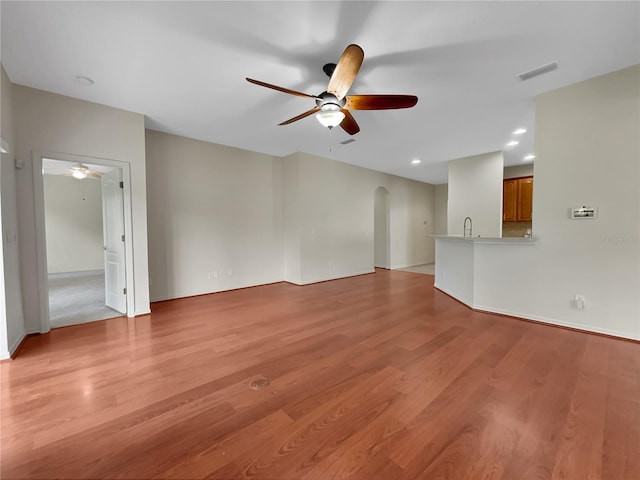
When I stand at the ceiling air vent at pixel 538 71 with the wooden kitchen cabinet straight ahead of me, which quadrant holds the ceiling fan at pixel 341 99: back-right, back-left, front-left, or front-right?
back-left

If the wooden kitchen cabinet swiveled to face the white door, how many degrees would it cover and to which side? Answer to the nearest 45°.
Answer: approximately 45° to its right

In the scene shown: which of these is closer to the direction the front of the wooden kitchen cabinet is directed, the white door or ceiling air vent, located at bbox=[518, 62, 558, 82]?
the ceiling air vent

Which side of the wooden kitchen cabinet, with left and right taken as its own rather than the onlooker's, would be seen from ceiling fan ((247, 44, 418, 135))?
front

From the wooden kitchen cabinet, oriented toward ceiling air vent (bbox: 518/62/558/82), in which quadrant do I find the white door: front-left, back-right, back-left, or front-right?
front-right

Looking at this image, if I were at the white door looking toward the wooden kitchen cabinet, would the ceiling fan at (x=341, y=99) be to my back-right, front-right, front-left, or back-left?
front-right

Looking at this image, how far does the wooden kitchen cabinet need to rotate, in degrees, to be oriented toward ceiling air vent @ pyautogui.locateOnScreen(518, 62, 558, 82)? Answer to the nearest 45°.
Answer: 0° — it already faces it

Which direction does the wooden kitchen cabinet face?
toward the camera
